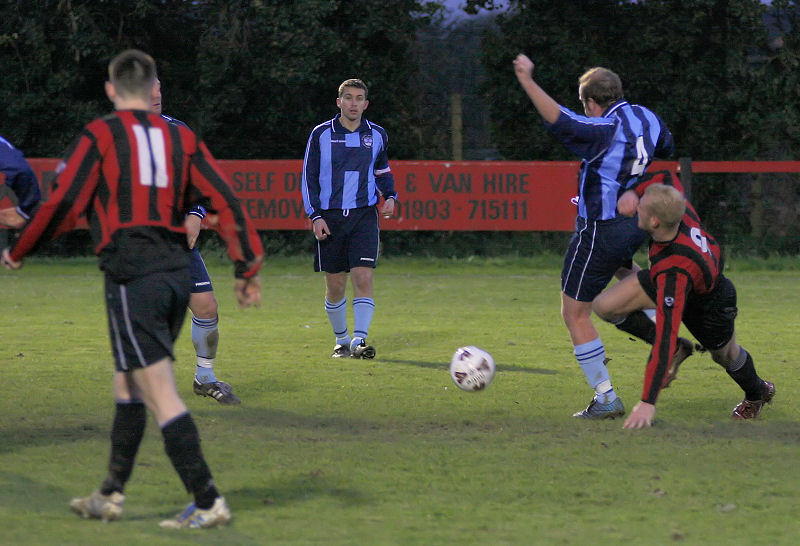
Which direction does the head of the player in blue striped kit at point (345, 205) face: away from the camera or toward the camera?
toward the camera

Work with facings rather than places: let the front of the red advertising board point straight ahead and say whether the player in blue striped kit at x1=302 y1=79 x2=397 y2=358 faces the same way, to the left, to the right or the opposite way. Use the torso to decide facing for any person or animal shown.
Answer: the same way

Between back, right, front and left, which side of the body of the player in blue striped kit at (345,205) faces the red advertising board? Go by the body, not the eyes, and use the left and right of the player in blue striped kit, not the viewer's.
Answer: back

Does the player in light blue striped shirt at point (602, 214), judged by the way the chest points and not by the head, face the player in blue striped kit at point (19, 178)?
no

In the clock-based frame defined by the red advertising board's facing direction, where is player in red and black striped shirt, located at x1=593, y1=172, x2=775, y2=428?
The player in red and black striped shirt is roughly at 12 o'clock from the red advertising board.

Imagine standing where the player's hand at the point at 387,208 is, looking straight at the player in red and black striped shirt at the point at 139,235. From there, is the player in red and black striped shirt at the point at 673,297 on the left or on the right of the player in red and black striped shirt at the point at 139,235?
left

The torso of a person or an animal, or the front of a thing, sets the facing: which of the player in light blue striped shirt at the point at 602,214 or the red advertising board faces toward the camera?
the red advertising board

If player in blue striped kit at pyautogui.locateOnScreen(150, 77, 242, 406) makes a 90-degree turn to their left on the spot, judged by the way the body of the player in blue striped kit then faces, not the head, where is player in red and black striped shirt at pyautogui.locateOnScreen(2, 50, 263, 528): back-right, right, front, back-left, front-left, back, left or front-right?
back-right

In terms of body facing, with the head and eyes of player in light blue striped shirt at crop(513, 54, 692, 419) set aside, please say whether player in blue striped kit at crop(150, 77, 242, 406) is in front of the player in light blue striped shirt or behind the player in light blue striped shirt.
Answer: in front

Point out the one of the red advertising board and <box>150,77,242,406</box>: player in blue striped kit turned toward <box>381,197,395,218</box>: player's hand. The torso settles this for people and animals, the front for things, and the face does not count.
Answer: the red advertising board

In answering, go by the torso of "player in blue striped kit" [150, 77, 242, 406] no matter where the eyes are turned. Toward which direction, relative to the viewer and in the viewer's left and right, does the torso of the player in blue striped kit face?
facing the viewer and to the right of the viewer

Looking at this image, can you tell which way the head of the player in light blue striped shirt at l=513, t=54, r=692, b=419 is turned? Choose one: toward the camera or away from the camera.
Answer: away from the camera

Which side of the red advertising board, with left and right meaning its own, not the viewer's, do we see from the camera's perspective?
front

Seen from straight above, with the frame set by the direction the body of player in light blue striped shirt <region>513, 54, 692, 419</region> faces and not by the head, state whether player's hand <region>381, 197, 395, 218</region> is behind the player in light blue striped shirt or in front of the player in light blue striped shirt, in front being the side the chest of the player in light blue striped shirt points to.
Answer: in front

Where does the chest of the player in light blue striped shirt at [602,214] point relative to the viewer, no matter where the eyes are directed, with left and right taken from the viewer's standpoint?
facing away from the viewer and to the left of the viewer

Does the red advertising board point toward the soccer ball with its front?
yes

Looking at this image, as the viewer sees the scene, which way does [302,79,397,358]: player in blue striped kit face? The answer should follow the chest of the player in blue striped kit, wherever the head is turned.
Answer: toward the camera
